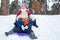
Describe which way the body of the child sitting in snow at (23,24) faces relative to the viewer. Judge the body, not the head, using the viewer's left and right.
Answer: facing the viewer
